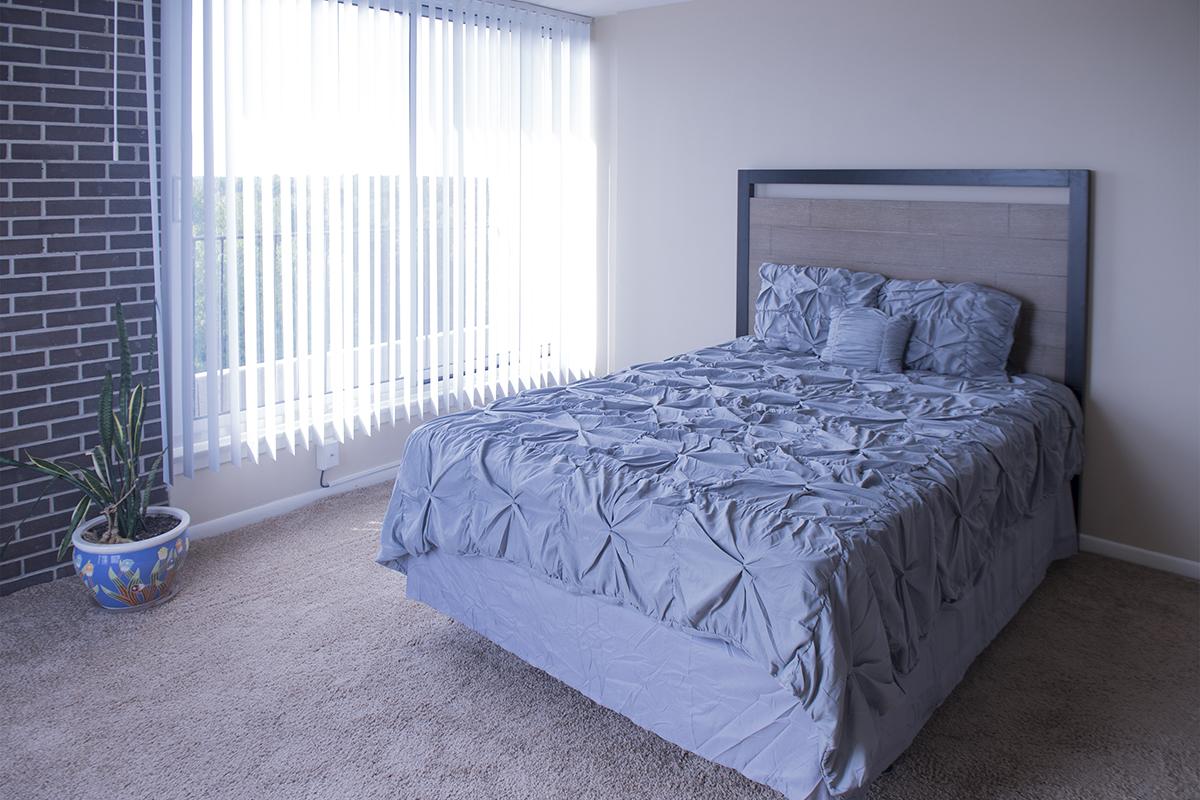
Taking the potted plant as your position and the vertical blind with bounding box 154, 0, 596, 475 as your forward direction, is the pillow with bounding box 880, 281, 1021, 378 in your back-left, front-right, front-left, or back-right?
front-right

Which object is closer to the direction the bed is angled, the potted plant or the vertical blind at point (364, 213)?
the potted plant

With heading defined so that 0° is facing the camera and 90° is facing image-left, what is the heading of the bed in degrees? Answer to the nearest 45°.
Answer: approximately 45°

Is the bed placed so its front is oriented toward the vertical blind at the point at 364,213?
no

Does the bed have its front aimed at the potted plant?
no
